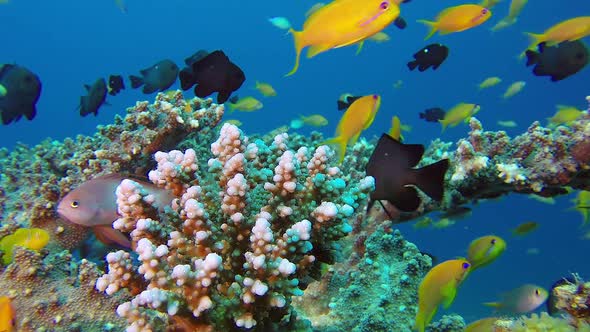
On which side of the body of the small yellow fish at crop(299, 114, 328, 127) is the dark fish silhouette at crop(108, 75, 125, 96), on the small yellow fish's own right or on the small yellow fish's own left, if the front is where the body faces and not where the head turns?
on the small yellow fish's own right

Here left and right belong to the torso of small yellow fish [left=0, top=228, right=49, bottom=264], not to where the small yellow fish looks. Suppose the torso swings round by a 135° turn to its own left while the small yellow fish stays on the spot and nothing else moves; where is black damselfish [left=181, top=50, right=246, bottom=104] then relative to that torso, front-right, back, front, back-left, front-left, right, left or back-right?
back-right

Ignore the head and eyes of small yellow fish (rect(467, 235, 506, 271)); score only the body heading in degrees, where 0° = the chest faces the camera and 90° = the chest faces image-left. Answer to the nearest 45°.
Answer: approximately 270°

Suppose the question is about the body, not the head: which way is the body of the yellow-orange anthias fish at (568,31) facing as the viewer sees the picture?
to the viewer's right

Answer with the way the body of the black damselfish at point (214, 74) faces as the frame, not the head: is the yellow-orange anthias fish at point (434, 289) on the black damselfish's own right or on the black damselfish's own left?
on the black damselfish's own right

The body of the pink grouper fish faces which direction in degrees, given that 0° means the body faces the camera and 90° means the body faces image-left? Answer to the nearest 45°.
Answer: approximately 90°

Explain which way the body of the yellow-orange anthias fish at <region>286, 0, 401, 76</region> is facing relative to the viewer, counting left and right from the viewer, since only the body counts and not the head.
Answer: facing to the right of the viewer

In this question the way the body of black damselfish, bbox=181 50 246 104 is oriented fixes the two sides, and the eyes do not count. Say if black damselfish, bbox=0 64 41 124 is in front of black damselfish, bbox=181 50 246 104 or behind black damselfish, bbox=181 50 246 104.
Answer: behind

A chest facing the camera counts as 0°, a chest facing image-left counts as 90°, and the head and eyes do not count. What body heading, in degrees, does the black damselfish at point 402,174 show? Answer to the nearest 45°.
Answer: approximately 90°
